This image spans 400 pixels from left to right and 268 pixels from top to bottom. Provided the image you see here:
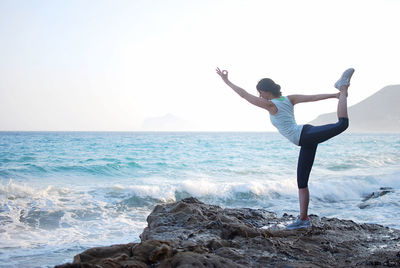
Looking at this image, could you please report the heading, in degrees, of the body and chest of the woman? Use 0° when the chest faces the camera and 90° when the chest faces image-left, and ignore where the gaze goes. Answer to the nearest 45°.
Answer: approximately 90°
